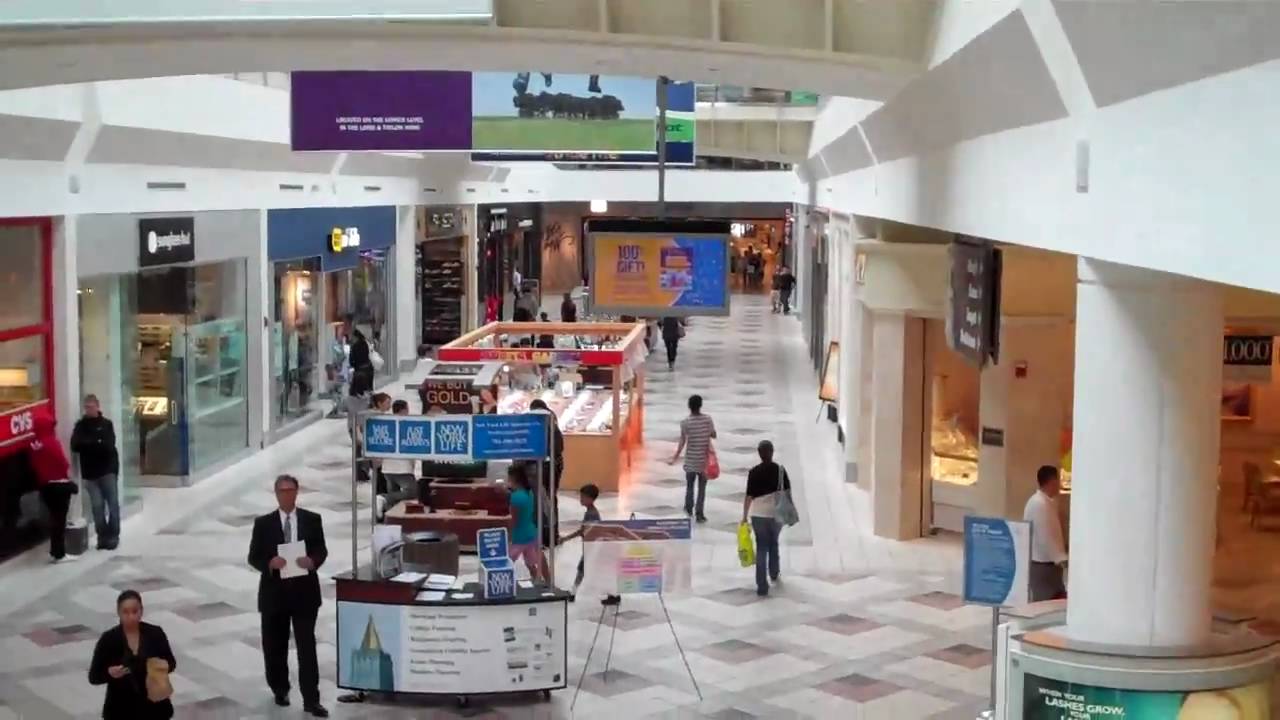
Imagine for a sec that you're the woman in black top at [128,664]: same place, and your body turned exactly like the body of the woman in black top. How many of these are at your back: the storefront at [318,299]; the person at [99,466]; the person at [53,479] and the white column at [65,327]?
4

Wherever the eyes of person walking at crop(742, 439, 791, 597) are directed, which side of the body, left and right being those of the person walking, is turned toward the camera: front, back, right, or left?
back

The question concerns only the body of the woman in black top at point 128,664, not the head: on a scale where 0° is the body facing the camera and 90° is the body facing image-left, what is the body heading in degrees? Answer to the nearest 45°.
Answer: approximately 0°

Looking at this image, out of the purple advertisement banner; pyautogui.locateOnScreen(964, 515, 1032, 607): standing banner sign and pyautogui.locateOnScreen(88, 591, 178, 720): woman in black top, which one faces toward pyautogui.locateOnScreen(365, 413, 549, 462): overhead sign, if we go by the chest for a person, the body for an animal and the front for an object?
the purple advertisement banner

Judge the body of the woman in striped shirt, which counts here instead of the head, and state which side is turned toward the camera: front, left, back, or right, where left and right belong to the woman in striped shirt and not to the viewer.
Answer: back

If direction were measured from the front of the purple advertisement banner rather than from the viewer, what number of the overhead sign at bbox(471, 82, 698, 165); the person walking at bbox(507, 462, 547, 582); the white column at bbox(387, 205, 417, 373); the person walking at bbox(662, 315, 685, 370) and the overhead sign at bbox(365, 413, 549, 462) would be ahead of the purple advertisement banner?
2

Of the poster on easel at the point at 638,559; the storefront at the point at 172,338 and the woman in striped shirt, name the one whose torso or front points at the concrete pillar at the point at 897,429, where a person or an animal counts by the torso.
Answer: the storefront
